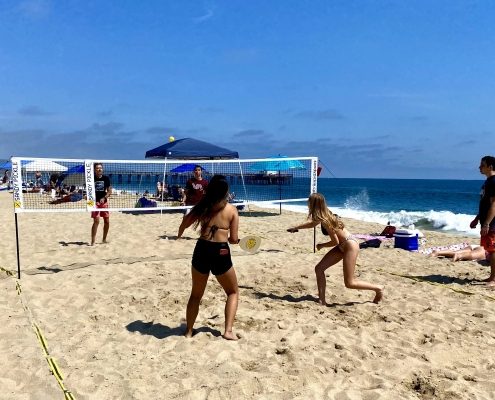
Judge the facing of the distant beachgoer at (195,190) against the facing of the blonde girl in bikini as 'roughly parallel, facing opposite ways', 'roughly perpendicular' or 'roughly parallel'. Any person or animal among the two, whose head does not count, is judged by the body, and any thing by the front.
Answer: roughly perpendicular

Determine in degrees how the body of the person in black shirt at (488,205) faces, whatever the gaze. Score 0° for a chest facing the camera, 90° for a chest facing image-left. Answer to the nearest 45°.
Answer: approximately 90°

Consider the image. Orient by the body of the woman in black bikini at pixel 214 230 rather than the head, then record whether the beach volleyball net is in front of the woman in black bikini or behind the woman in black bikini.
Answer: in front

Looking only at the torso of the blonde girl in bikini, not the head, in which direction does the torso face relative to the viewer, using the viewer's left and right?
facing to the left of the viewer

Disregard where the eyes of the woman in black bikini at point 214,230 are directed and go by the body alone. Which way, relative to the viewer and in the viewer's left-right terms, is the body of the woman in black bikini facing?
facing away from the viewer

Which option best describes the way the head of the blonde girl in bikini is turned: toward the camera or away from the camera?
away from the camera

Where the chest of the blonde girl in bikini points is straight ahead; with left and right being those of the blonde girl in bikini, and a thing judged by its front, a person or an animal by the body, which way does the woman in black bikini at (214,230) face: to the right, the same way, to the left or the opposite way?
to the right

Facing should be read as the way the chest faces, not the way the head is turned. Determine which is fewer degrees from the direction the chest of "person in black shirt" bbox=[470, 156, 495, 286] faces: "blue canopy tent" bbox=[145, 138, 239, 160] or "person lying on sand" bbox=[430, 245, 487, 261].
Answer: the blue canopy tent

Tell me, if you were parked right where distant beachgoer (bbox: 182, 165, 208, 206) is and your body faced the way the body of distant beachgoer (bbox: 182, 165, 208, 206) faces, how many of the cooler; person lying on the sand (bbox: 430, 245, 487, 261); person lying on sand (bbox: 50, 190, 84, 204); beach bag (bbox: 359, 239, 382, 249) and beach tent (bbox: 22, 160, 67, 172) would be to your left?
3

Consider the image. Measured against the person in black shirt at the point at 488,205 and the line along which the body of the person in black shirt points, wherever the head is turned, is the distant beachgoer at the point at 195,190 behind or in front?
in front

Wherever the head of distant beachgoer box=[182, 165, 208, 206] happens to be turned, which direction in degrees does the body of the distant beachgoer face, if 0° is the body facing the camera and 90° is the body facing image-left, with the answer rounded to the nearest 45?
approximately 0°

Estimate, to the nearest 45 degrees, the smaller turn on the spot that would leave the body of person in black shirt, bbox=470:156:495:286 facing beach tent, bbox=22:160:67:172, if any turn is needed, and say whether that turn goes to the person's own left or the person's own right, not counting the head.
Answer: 0° — they already face it

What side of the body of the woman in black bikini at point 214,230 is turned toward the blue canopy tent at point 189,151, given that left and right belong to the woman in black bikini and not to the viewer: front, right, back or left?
front
